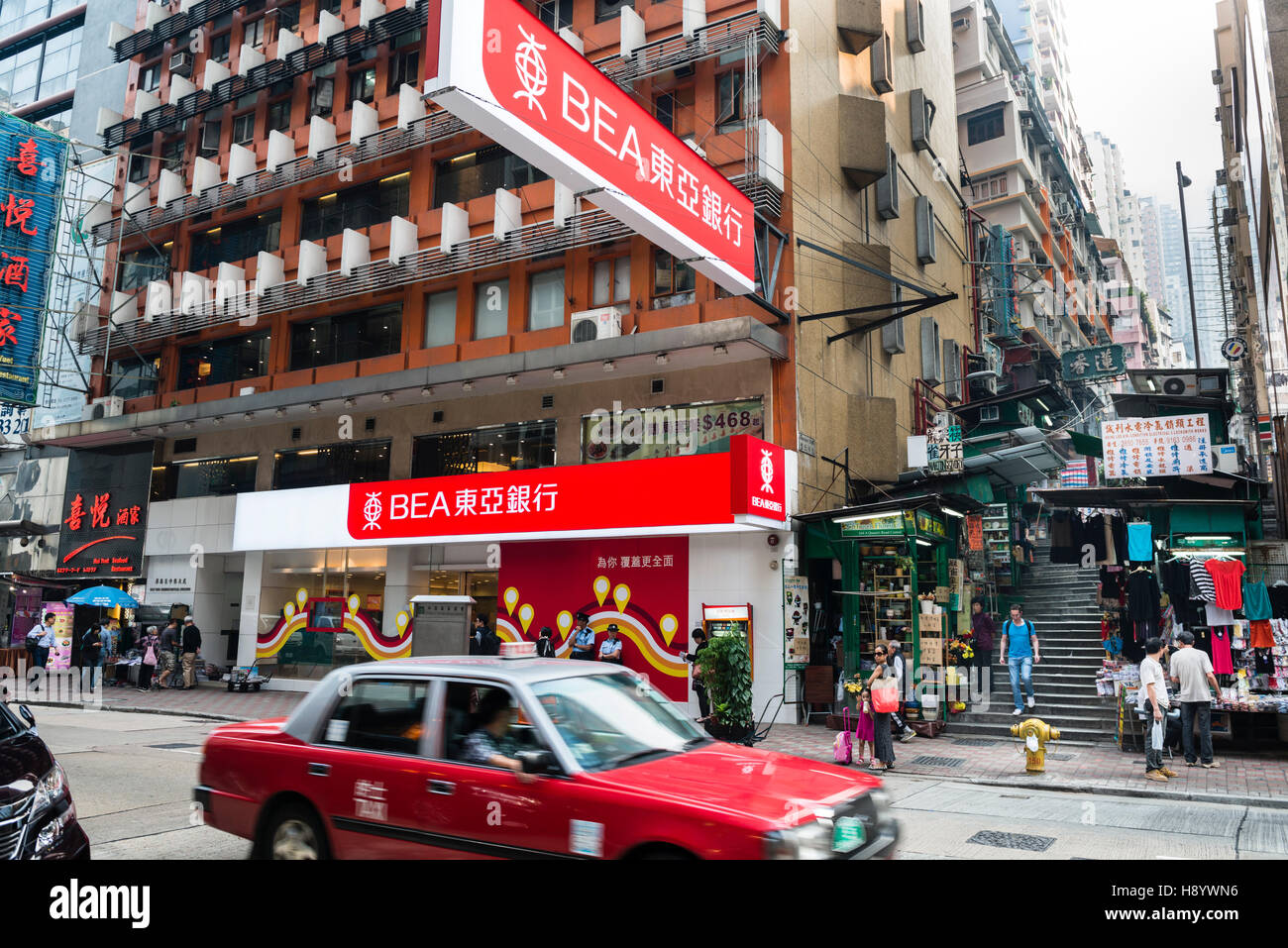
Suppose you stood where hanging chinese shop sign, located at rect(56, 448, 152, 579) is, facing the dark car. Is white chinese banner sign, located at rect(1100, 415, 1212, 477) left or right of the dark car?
left

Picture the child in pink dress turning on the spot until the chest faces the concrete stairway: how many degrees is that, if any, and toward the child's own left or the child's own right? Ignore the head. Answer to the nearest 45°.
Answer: approximately 135° to the child's own left

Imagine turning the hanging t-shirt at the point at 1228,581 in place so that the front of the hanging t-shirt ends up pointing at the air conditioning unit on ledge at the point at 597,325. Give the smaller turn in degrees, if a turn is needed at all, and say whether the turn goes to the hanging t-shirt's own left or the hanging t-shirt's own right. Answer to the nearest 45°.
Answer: approximately 90° to the hanging t-shirt's own right

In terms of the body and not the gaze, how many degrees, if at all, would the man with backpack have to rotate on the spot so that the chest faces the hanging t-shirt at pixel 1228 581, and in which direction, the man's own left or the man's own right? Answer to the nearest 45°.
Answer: approximately 90° to the man's own left

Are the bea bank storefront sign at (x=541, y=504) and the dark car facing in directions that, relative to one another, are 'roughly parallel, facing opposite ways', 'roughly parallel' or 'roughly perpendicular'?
roughly perpendicular

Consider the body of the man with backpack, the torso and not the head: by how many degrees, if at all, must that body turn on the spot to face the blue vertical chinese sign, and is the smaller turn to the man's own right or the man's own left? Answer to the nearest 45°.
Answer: approximately 90° to the man's own right

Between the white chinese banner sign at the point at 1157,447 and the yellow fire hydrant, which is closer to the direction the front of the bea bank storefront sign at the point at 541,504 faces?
the yellow fire hydrant
